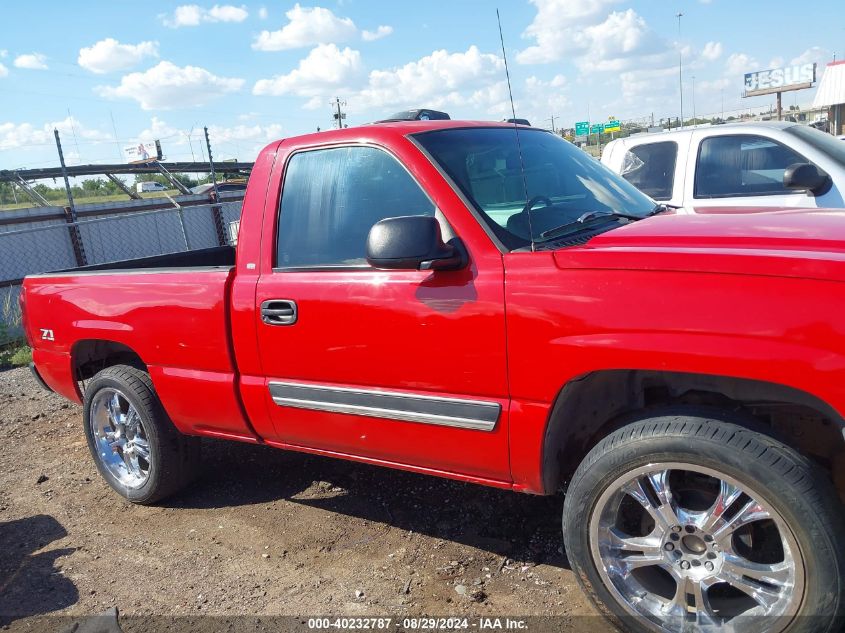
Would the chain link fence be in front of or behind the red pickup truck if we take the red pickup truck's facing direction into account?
behind

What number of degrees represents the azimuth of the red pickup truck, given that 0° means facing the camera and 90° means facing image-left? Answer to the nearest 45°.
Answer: approximately 315°
